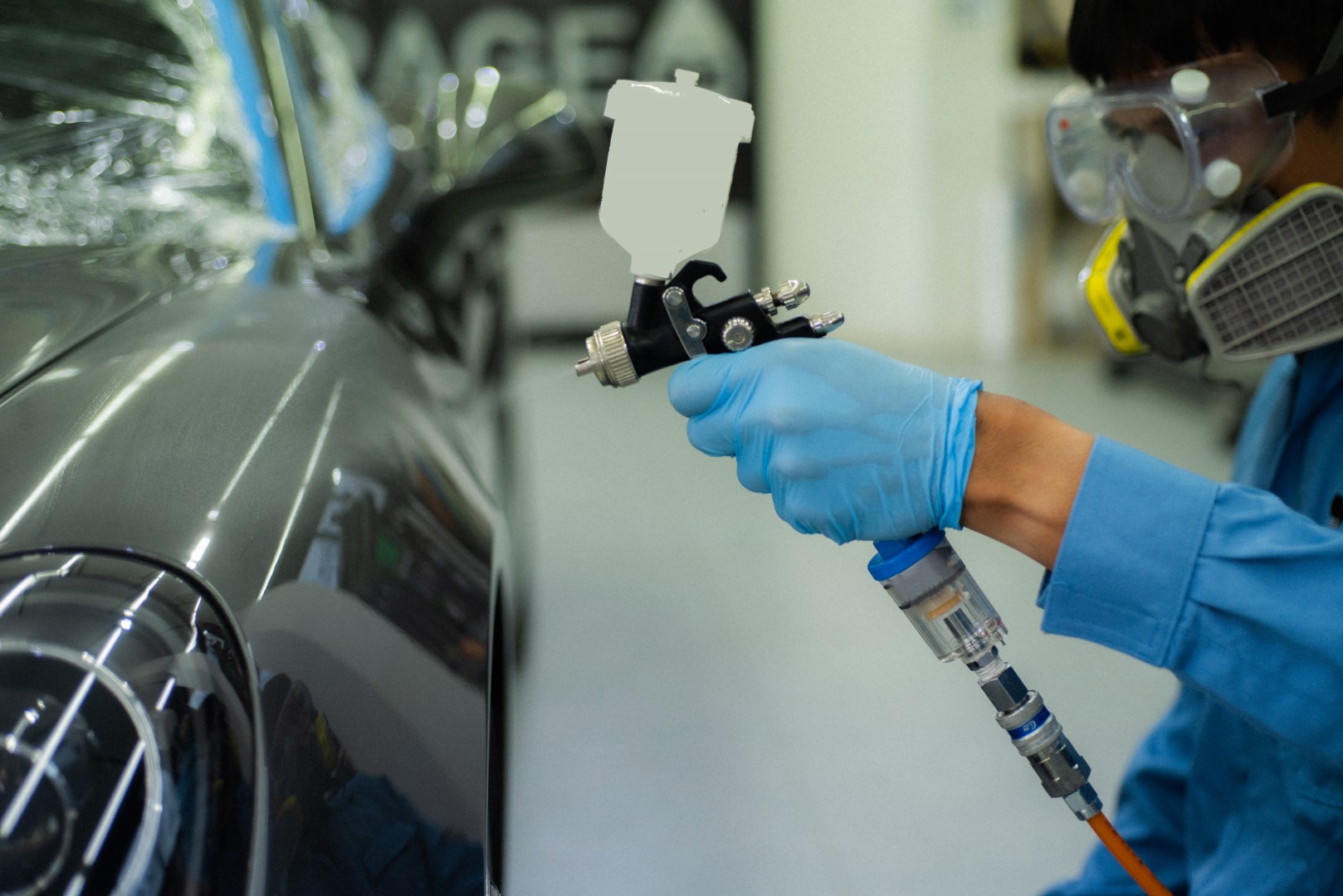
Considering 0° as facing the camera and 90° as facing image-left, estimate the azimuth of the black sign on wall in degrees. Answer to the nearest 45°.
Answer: approximately 0°

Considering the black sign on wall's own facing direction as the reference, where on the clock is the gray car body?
The gray car body is roughly at 12 o'clock from the black sign on wall.

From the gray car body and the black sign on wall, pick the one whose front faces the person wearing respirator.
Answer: the black sign on wall

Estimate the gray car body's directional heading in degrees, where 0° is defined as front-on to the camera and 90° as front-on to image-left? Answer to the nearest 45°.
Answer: approximately 45°

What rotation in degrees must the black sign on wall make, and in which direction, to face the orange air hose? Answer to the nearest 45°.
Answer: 0° — it already faces it

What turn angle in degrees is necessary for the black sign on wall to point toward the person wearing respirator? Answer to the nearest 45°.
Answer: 0° — it already faces them
